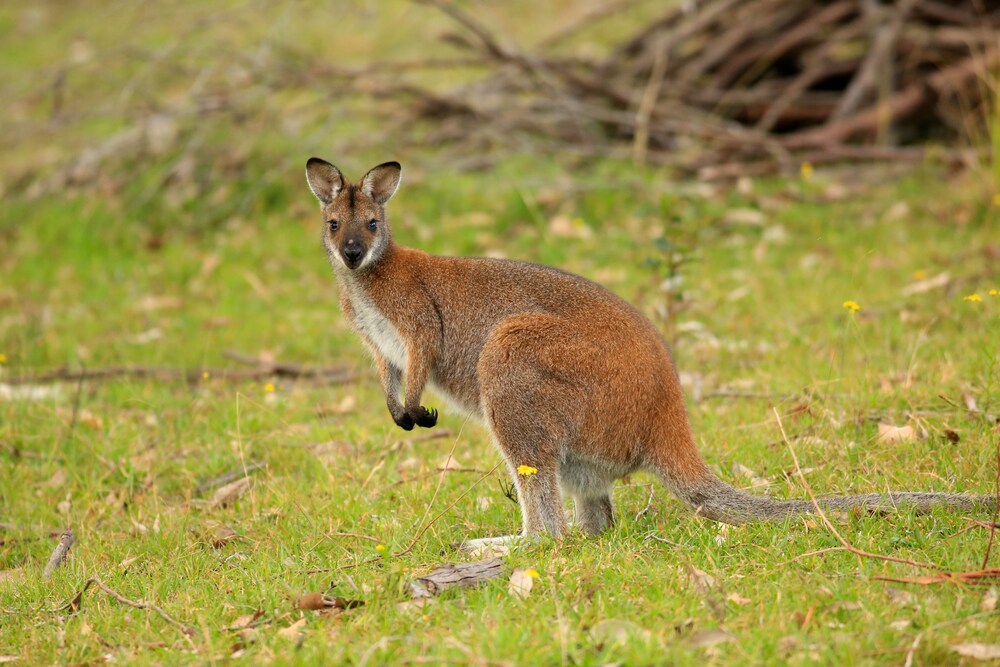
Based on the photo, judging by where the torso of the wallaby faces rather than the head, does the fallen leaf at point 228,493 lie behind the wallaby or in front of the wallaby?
in front

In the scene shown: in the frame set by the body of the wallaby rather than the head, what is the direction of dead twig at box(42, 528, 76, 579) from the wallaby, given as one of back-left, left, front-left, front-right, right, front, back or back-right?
front

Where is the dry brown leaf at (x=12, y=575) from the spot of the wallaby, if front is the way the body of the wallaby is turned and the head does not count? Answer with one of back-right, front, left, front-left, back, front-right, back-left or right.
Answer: front

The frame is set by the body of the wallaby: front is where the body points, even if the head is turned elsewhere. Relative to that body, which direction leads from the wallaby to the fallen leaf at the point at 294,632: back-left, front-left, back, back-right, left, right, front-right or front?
front-left

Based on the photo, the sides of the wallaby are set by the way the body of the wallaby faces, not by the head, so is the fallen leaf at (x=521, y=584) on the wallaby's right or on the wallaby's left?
on the wallaby's left

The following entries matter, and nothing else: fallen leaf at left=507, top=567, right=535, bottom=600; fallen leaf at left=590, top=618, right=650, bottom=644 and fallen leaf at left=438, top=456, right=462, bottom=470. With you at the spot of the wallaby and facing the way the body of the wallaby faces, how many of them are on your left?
2

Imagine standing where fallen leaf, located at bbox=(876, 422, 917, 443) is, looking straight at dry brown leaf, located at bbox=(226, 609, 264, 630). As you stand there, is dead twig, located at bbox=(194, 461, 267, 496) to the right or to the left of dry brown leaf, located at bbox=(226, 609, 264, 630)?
right

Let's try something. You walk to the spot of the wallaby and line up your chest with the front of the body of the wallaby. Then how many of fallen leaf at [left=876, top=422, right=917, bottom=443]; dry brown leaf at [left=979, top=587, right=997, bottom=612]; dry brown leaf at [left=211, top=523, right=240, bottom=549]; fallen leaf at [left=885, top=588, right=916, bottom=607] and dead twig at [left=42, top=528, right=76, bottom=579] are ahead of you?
2

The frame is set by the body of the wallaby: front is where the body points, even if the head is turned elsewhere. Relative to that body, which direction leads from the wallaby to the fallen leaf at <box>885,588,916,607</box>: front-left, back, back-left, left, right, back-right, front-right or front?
back-left

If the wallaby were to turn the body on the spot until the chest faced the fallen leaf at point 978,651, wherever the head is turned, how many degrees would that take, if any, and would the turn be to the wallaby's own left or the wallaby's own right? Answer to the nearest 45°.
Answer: approximately 135° to the wallaby's own left

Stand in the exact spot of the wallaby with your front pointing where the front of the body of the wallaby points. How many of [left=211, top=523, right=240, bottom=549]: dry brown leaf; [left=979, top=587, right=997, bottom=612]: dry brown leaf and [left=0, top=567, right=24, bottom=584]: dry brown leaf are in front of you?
2

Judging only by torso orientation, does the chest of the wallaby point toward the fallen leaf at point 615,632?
no

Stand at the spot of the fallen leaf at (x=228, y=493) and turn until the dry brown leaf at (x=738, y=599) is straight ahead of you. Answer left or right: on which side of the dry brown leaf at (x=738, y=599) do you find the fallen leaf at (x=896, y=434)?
left

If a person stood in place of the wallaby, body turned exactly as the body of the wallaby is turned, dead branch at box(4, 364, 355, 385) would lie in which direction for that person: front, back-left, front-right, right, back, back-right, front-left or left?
front-right

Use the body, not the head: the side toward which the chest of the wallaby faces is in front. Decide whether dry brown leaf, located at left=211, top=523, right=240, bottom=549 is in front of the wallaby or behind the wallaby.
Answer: in front

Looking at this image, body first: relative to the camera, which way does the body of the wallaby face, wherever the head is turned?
to the viewer's left

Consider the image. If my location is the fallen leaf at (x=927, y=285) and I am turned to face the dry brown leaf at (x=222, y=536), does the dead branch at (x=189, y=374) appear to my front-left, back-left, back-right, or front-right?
front-right

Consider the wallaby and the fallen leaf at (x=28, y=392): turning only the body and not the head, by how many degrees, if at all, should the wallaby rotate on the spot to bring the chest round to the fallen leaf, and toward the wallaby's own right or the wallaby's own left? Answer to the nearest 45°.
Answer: approximately 45° to the wallaby's own right

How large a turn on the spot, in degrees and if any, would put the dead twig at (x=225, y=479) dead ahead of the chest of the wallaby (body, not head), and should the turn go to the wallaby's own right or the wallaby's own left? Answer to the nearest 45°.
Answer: approximately 45° to the wallaby's own right
